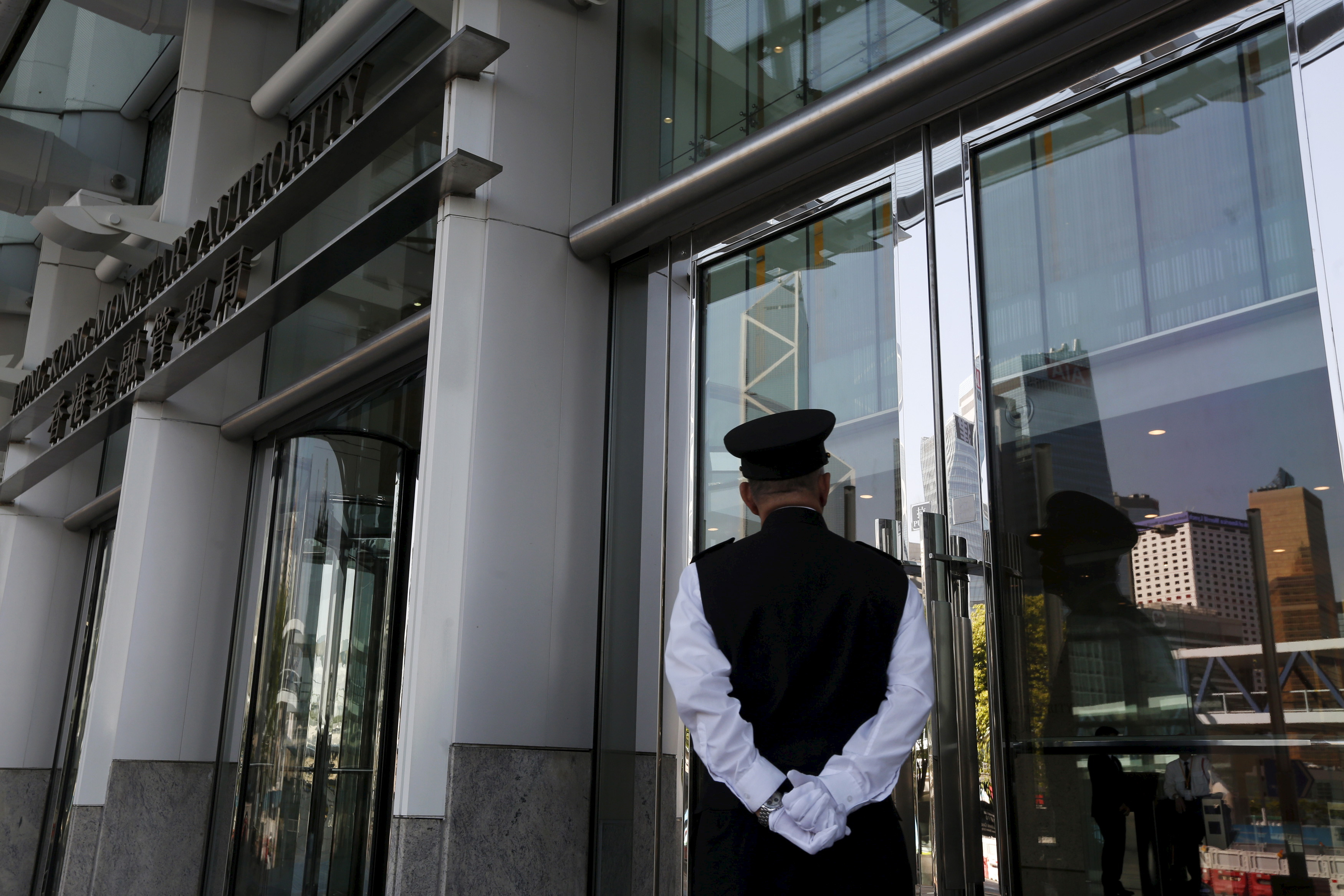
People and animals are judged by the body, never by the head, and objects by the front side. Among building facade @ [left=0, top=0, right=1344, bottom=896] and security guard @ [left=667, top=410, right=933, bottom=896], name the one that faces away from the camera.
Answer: the security guard

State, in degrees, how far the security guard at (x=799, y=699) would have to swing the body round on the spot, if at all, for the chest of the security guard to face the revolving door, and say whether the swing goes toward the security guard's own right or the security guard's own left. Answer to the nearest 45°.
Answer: approximately 45° to the security guard's own left

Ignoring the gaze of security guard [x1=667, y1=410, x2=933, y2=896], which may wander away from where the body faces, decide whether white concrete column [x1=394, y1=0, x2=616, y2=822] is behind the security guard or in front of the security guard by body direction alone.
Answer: in front

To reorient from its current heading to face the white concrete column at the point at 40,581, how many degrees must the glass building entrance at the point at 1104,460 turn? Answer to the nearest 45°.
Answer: approximately 90° to its right

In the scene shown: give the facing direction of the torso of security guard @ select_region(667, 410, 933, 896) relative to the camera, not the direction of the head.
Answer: away from the camera

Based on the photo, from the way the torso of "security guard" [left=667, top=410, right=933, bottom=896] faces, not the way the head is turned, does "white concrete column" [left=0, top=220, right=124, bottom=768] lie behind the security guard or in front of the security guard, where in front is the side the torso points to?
in front

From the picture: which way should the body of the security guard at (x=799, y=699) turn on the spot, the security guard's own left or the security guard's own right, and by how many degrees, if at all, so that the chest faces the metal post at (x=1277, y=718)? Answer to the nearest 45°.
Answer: approximately 90° to the security guard's own right

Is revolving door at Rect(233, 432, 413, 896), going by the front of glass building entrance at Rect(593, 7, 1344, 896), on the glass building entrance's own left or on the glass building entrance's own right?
on the glass building entrance's own right

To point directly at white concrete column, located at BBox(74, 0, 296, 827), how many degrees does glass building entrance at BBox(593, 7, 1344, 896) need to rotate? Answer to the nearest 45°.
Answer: approximately 90° to its right

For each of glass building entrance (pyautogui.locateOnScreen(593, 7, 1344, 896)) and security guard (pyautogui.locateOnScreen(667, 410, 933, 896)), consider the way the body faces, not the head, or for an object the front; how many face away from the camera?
1

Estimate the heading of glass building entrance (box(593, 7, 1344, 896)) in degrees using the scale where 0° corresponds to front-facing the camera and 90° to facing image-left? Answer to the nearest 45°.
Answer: approximately 45°

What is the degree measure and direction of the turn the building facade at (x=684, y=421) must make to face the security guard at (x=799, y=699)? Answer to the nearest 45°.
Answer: approximately 45° to its left

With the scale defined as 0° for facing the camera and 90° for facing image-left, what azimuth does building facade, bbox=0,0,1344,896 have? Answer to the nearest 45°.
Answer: approximately 45°

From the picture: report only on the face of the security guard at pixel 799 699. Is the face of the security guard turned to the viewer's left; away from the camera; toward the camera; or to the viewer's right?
away from the camera
